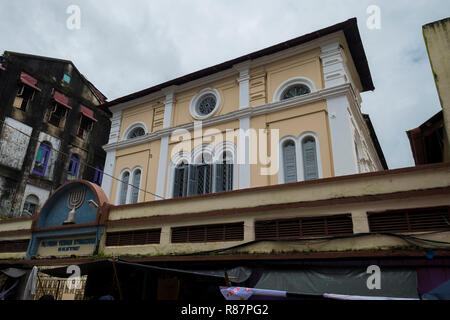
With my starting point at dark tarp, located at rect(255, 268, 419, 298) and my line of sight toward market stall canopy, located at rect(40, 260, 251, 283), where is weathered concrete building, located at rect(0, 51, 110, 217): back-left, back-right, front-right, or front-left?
front-right

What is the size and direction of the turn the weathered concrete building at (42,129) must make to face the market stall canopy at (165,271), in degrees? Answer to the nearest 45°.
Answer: approximately 45° to its right

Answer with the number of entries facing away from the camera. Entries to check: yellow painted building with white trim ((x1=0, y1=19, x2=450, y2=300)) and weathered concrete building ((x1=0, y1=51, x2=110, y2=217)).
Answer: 0

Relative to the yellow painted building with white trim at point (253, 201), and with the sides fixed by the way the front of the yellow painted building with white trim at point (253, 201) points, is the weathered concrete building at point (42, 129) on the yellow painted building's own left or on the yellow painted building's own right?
on the yellow painted building's own right

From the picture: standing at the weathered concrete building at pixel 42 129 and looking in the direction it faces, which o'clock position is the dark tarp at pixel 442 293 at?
The dark tarp is roughly at 1 o'clock from the weathered concrete building.
